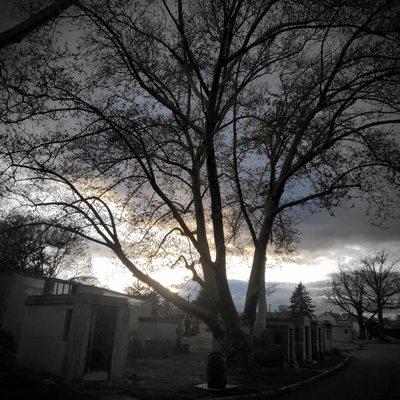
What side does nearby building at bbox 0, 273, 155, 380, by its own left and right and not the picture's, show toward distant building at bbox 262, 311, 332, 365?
left

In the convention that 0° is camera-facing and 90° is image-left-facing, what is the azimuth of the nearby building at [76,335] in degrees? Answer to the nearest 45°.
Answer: approximately 315°

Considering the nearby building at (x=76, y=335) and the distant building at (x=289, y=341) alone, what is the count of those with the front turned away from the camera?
0
